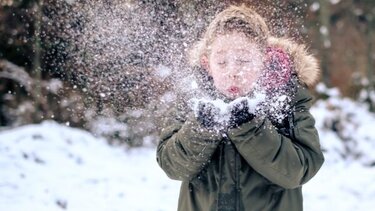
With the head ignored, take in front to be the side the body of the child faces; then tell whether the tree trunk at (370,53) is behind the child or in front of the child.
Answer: behind

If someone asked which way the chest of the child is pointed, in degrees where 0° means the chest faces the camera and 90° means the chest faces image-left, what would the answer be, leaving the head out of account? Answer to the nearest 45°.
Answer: approximately 0°

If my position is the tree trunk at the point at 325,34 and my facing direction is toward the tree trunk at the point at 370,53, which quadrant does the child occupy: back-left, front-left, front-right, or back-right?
back-right
